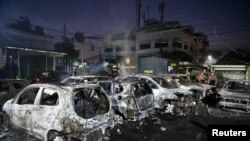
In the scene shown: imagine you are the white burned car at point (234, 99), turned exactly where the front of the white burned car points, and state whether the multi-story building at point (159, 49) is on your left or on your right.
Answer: on your right

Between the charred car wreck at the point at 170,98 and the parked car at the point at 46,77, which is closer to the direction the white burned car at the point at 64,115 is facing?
the parked car

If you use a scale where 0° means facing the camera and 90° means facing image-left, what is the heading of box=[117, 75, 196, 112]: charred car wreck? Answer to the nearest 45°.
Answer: approximately 315°

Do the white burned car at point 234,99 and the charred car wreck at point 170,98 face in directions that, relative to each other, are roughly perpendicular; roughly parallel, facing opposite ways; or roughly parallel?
roughly perpendicular

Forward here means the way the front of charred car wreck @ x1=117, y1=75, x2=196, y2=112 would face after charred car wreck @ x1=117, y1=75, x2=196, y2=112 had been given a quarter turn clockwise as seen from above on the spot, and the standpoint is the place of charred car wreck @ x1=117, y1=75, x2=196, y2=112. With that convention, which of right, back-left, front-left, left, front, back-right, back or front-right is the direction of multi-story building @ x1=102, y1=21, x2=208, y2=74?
back-right
